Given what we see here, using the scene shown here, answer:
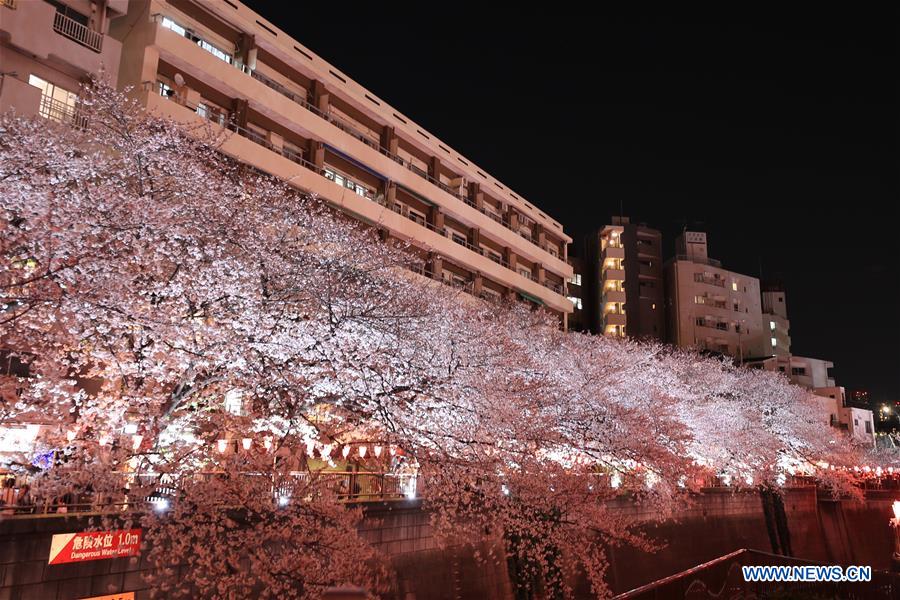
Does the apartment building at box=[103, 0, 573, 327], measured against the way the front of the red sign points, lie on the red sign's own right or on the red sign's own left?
on the red sign's own left

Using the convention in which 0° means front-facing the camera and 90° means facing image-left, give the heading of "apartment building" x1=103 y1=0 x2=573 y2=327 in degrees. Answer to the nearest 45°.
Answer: approximately 315°

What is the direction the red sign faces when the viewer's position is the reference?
facing the viewer and to the right of the viewer

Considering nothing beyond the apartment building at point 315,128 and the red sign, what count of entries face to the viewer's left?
0

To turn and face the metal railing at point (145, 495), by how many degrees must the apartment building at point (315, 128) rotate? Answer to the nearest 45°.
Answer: approximately 45° to its right

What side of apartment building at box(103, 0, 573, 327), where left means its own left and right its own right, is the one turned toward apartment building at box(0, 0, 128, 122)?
right

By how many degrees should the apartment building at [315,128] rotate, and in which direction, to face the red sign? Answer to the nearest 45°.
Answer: approximately 45° to its right
